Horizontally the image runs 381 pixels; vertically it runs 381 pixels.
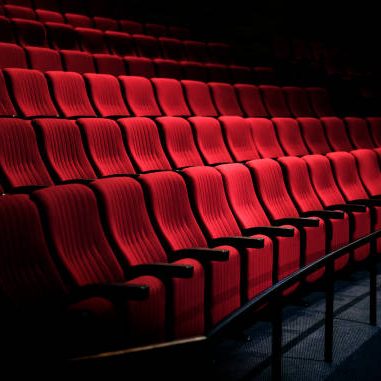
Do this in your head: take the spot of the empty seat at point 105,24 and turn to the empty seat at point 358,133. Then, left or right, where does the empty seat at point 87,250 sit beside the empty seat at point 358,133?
right

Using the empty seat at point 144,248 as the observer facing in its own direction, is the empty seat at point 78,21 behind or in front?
behind

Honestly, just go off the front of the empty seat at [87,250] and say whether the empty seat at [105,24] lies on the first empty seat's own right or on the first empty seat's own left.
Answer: on the first empty seat's own left

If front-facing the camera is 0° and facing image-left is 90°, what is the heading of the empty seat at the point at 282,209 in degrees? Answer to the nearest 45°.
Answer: approximately 315°

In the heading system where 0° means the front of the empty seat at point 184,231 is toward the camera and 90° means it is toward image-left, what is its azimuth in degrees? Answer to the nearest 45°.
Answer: approximately 315°
